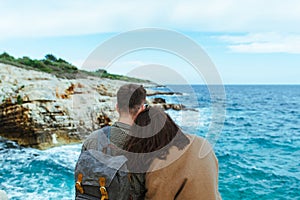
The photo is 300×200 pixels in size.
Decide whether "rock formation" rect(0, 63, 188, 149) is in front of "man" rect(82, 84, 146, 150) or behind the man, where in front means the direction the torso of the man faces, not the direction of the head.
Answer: in front

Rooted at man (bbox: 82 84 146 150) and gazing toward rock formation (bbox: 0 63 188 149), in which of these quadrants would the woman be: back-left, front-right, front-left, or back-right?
back-right

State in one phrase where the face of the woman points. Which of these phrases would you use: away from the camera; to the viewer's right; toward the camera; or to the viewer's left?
away from the camera

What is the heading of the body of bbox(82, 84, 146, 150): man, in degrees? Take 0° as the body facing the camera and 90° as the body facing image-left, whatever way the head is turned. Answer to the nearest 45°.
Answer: approximately 180°
